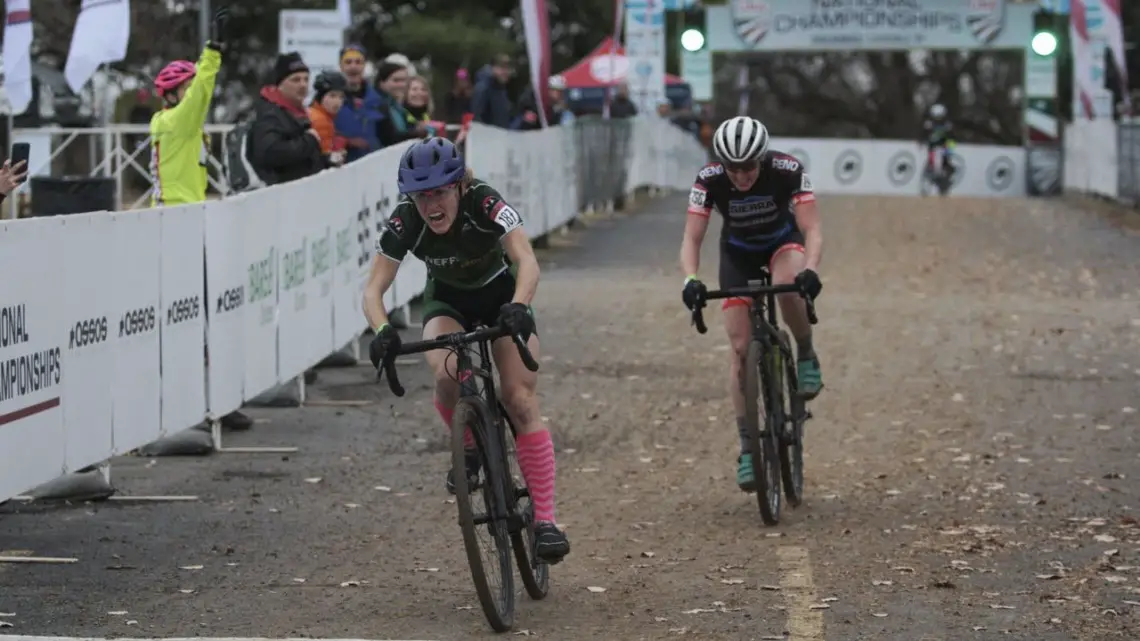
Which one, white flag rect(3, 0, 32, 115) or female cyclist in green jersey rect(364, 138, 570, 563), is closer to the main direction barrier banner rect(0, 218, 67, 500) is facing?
the female cyclist in green jersey

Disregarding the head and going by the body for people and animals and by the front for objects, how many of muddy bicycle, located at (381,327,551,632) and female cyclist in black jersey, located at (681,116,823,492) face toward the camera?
2

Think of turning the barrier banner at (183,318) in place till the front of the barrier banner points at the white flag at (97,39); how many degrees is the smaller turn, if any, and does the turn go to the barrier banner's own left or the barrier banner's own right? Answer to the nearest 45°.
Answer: approximately 135° to the barrier banner's own left

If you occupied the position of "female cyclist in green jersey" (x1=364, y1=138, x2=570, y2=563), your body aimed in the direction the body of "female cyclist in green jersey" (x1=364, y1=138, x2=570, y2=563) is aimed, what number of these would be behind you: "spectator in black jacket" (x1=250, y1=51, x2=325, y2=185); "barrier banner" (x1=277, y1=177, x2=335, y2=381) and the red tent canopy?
3

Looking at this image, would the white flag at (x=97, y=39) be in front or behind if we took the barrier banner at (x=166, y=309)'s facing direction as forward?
behind

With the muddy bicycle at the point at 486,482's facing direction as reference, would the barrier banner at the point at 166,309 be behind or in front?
behind

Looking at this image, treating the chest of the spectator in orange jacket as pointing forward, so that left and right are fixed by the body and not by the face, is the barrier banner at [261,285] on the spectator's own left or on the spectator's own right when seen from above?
on the spectator's own right

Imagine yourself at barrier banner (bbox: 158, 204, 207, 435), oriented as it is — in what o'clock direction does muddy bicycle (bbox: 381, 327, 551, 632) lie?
The muddy bicycle is roughly at 1 o'clock from the barrier banner.
